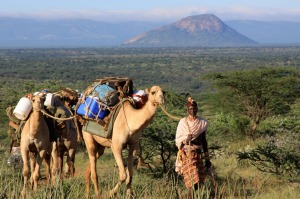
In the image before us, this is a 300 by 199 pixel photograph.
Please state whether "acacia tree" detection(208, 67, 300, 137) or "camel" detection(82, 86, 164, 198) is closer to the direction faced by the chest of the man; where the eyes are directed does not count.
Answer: the camel

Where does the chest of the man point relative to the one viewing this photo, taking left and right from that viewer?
facing the viewer

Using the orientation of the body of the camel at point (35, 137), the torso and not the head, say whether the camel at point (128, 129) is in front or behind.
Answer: in front

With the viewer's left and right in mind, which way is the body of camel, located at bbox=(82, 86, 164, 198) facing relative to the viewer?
facing the viewer and to the right of the viewer

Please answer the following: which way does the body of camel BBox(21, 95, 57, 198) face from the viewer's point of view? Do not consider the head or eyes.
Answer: toward the camera
